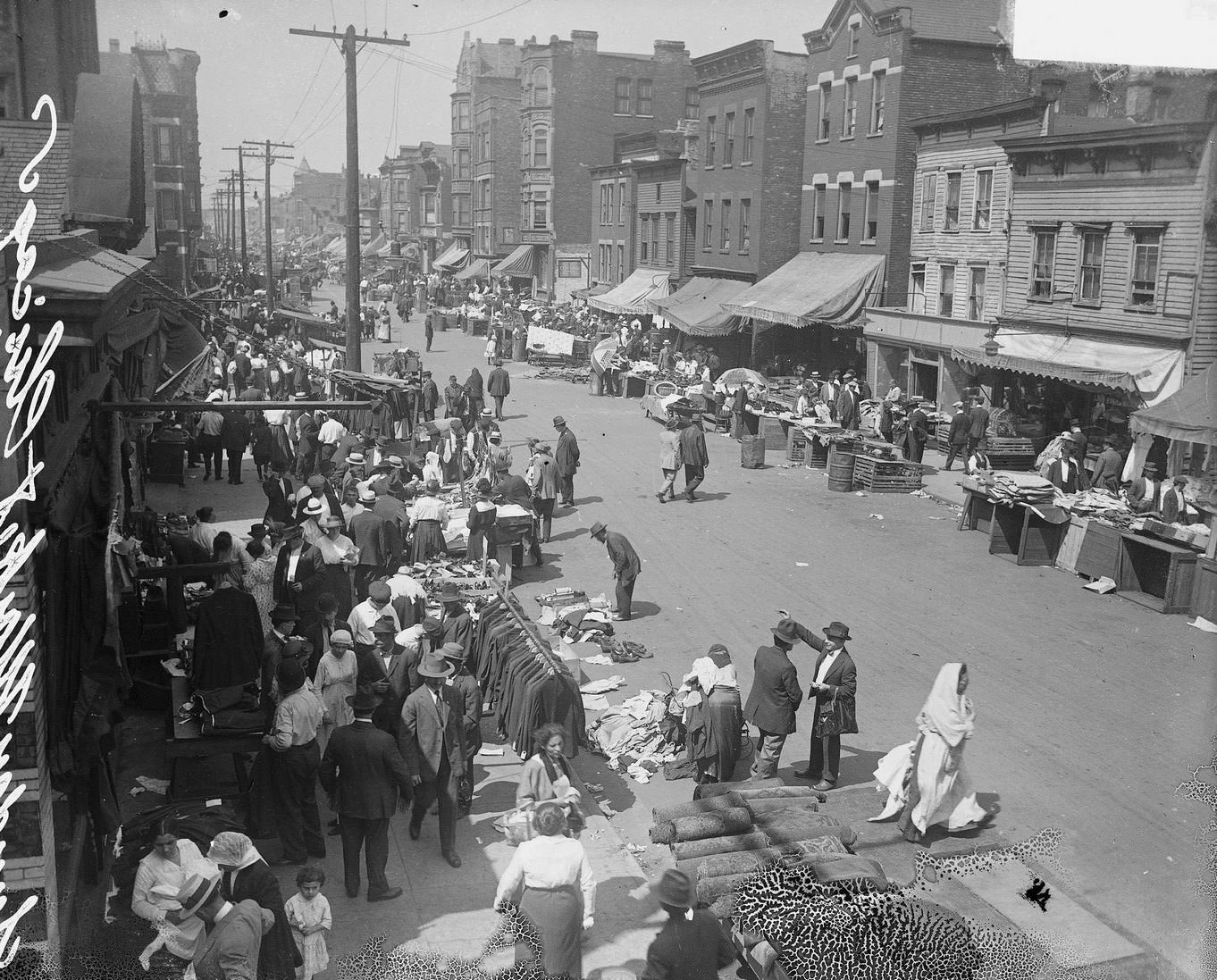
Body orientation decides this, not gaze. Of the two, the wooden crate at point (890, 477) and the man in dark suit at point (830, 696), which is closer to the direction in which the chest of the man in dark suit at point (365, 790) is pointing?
the wooden crate

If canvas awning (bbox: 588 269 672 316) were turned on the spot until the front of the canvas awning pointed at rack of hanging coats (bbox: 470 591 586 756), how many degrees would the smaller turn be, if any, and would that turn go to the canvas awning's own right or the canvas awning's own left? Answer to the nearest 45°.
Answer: approximately 45° to the canvas awning's own left

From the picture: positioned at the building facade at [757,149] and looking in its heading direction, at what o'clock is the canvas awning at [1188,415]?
The canvas awning is roughly at 10 o'clock from the building facade.

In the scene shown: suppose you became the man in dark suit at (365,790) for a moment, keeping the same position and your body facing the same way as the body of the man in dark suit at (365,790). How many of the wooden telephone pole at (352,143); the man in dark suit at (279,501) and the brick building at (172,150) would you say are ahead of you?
3

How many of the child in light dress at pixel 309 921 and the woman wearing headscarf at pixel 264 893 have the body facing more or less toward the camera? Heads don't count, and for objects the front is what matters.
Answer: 1

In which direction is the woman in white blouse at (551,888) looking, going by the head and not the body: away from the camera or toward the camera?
away from the camera

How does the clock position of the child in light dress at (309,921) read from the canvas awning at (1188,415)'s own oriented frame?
The child in light dress is roughly at 11 o'clock from the canvas awning.

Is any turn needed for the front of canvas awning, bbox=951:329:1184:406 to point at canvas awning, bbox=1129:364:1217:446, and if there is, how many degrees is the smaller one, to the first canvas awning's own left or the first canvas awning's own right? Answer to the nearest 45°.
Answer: approximately 45° to the first canvas awning's own left
